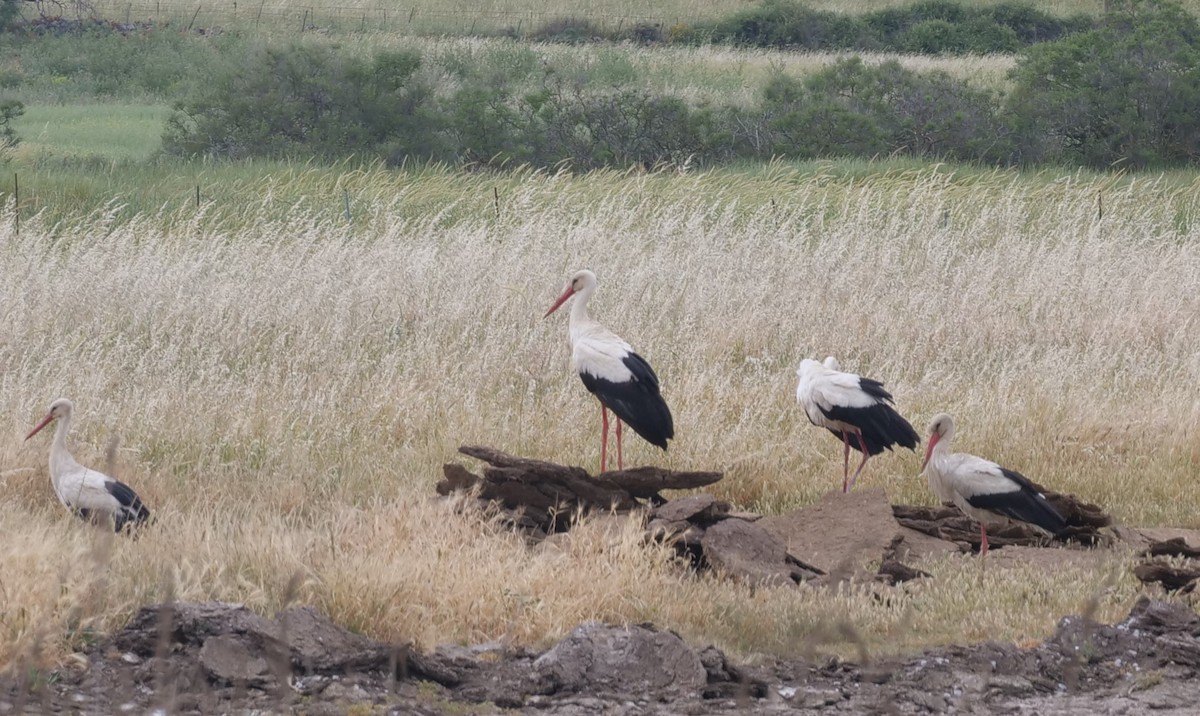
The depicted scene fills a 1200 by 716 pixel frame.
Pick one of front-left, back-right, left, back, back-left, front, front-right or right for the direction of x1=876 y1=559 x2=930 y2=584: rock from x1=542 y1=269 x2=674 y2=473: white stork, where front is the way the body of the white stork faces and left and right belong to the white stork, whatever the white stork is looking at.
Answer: back-left

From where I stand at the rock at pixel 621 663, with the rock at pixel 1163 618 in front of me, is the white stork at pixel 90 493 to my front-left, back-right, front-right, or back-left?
back-left

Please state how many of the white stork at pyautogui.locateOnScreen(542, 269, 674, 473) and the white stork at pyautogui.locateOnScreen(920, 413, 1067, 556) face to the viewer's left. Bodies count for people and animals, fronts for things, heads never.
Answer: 2

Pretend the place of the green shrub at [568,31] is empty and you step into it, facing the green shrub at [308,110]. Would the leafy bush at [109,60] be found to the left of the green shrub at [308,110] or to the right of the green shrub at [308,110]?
right

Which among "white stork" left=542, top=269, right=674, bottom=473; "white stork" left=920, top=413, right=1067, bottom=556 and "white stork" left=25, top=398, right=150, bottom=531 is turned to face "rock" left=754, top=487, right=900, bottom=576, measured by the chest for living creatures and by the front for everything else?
"white stork" left=920, top=413, right=1067, bottom=556

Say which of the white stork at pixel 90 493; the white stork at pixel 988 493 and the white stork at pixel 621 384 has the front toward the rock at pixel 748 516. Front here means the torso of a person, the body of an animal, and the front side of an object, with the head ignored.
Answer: the white stork at pixel 988 493

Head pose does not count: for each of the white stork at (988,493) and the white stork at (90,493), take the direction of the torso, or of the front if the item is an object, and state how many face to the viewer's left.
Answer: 2

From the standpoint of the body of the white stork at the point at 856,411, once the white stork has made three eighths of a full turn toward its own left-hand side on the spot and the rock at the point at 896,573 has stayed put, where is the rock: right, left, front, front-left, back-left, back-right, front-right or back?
front-right

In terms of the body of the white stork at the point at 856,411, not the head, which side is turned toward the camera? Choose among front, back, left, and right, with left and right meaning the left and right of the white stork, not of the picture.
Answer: left

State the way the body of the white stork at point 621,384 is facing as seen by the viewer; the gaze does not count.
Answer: to the viewer's left

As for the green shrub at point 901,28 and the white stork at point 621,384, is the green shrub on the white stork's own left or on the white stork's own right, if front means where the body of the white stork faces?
on the white stork's own right

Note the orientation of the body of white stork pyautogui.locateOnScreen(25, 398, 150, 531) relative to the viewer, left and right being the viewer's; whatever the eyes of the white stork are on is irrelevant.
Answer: facing to the left of the viewer

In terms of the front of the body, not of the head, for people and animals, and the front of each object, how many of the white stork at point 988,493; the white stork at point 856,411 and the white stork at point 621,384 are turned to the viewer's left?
3

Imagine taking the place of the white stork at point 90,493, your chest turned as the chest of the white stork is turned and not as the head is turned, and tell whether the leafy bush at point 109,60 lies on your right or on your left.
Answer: on your right

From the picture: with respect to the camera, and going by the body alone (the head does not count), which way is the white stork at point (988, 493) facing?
to the viewer's left

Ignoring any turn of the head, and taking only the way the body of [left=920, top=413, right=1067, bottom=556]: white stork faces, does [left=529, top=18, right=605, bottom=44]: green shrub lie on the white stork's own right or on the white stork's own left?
on the white stork's own right

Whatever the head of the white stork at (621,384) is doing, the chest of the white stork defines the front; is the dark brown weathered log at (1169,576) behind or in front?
behind

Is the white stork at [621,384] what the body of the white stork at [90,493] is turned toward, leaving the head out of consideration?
no

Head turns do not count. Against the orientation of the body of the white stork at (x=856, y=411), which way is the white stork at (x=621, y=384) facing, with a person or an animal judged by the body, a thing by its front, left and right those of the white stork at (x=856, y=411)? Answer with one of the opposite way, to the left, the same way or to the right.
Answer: the same way

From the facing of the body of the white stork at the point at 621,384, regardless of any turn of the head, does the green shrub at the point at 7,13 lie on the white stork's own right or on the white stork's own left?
on the white stork's own right

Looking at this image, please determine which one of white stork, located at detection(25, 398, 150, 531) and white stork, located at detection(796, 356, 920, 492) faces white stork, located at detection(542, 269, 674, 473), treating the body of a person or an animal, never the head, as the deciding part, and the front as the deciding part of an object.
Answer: white stork, located at detection(796, 356, 920, 492)

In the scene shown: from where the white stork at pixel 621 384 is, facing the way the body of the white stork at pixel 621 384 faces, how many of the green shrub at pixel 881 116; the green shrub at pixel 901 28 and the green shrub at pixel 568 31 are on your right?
3
